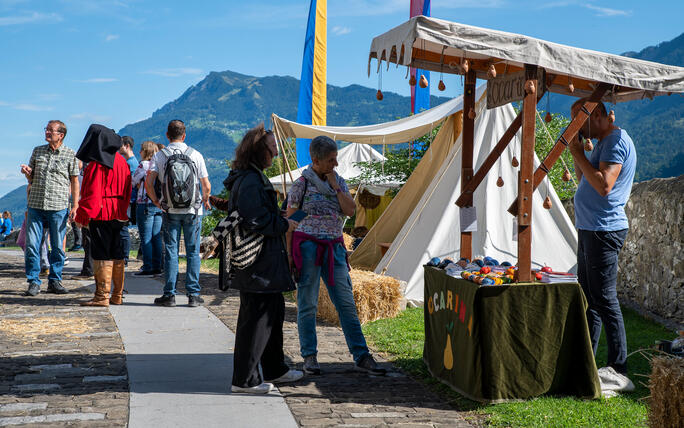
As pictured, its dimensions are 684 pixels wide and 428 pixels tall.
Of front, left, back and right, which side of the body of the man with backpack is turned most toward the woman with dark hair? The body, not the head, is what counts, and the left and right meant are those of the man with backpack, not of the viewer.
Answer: back

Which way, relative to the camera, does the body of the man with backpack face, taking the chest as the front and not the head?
away from the camera

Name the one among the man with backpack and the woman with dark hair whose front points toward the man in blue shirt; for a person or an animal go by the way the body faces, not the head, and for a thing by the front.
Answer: the woman with dark hair

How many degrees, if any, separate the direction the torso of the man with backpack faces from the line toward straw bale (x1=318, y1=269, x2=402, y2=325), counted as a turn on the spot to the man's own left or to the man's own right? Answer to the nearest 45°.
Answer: approximately 90° to the man's own right

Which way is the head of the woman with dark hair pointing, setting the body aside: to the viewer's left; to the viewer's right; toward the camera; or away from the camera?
to the viewer's right

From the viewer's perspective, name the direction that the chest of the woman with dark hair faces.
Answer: to the viewer's right

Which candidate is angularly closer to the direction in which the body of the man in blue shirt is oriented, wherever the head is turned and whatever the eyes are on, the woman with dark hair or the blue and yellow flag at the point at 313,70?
the woman with dark hair

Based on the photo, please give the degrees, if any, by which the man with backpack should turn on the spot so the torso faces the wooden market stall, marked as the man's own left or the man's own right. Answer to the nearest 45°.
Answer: approximately 135° to the man's own right

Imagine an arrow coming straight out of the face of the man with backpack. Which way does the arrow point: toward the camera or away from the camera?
away from the camera

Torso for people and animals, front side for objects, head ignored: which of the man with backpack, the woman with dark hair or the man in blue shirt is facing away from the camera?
the man with backpack

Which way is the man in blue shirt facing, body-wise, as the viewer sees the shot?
to the viewer's left

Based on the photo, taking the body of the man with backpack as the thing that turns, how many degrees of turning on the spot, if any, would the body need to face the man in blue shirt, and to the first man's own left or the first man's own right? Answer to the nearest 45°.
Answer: approximately 135° to the first man's own right

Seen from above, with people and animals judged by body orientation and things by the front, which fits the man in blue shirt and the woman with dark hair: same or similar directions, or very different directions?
very different directions

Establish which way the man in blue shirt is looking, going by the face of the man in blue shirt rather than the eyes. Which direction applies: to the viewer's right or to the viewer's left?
to the viewer's left

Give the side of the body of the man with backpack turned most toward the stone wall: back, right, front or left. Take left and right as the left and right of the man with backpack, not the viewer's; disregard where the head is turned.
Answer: right
